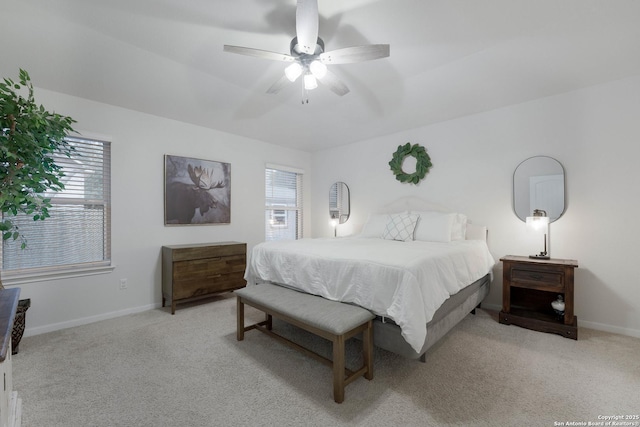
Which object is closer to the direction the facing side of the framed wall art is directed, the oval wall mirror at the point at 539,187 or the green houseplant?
the oval wall mirror

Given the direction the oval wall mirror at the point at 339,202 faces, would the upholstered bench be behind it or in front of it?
in front

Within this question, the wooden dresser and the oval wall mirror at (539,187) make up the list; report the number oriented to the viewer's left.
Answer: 0

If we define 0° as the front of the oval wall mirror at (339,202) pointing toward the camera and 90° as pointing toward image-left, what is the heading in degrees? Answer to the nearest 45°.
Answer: approximately 45°

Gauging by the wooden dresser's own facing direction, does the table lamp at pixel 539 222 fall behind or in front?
in front

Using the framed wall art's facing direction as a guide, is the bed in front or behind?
in front

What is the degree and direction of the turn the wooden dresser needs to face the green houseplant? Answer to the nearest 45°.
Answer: approximately 45° to its right

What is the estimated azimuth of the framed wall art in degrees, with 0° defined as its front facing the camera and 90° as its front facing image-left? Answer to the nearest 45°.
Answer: approximately 315°

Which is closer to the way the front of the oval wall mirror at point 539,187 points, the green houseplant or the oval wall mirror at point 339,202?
the green houseplant

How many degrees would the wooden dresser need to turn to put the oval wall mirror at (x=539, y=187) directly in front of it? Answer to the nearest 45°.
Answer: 0° — it already faces it

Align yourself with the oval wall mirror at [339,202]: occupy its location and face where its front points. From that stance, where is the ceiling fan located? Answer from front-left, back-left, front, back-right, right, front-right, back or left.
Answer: front-left

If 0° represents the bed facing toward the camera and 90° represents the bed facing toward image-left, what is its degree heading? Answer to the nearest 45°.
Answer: approximately 45°

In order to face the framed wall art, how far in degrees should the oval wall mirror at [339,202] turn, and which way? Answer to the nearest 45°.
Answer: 0° — it already faces it
